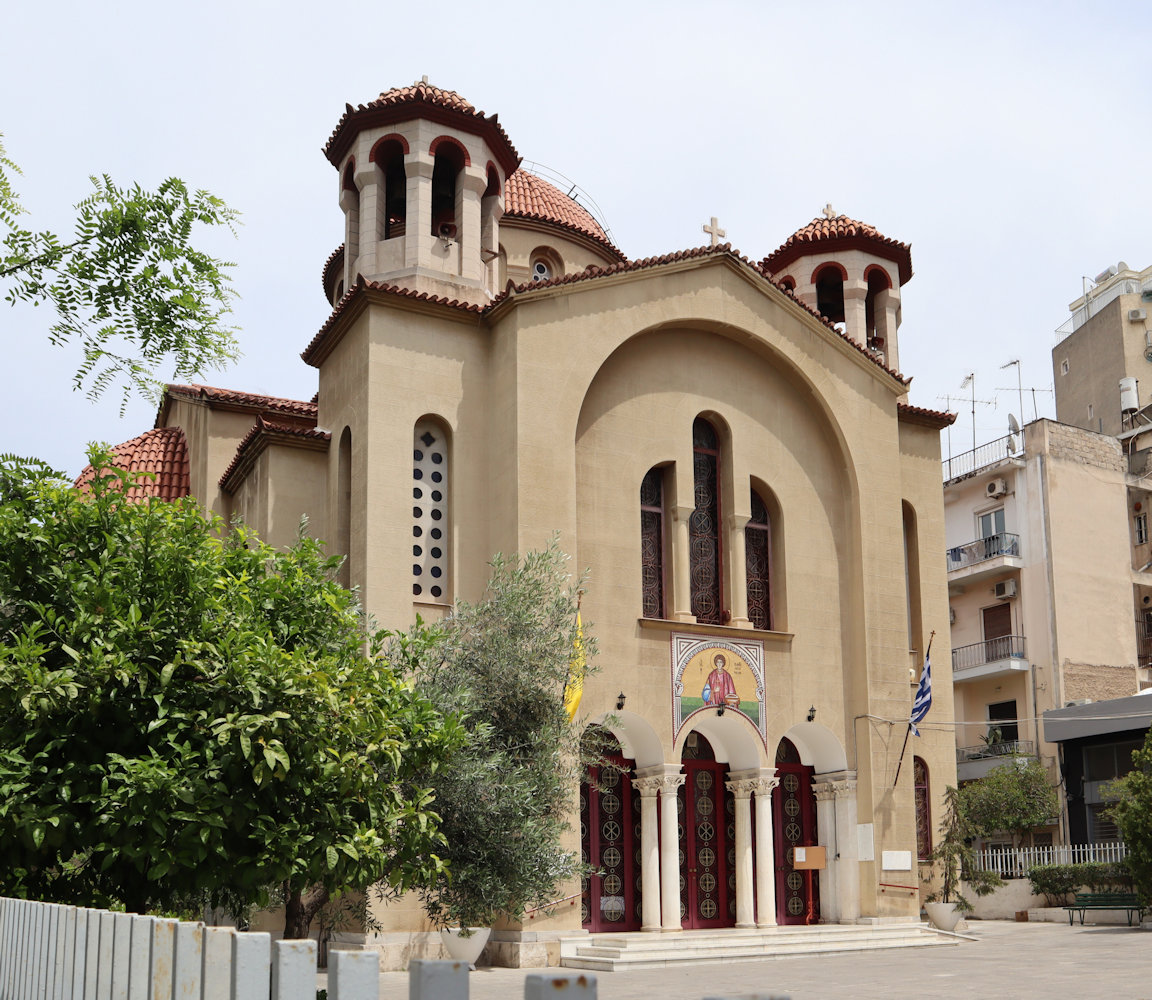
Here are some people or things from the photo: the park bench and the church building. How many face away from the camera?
0

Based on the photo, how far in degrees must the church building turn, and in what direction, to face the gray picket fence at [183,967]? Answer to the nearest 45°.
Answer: approximately 45° to its right

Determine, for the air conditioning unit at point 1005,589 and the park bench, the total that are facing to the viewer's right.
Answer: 0

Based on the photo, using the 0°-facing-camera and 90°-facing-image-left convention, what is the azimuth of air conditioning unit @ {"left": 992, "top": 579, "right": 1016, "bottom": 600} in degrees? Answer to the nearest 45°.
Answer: approximately 45°

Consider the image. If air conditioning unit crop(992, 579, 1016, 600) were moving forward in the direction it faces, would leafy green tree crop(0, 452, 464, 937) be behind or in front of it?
in front

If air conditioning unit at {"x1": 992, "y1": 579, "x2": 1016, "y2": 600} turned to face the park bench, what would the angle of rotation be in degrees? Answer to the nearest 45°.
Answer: approximately 45° to its left

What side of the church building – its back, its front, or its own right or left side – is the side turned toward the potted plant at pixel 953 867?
left

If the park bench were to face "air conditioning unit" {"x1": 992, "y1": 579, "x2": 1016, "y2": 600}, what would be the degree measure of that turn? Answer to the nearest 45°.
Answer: approximately 180°

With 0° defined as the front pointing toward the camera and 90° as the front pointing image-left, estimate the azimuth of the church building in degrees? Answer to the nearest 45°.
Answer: approximately 315°

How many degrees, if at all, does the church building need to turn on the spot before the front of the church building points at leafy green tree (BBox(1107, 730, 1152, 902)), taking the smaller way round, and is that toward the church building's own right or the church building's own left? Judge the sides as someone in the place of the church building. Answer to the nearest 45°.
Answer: approximately 45° to the church building's own left

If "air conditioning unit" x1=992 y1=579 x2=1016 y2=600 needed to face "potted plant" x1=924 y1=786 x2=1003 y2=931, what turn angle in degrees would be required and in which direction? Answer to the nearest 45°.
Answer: approximately 45° to its left

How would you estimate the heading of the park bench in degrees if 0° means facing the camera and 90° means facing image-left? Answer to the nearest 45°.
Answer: approximately 0°

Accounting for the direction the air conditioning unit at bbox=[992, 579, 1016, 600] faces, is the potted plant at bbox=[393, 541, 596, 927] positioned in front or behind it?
in front
